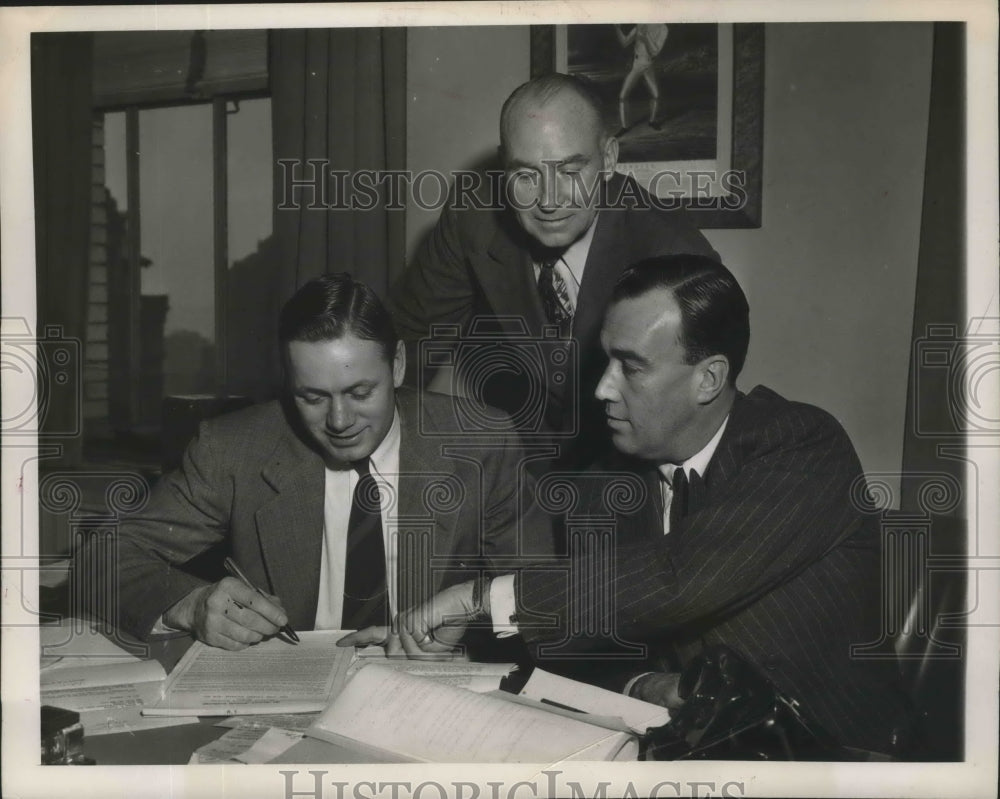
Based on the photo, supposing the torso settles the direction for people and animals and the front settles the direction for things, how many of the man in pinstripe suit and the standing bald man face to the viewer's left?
1

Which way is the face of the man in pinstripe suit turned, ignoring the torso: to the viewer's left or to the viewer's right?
to the viewer's left

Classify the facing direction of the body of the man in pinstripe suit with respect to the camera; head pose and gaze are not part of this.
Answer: to the viewer's left

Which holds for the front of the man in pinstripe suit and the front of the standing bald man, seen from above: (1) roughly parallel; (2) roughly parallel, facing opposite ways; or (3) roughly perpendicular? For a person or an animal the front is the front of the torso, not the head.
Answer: roughly perpendicular

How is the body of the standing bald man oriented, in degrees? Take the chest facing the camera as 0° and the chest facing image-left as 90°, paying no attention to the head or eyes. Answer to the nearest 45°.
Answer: approximately 0°
